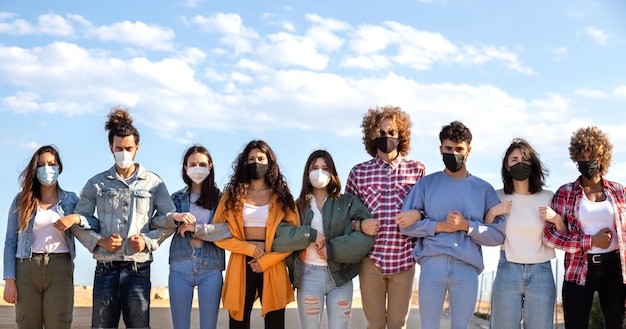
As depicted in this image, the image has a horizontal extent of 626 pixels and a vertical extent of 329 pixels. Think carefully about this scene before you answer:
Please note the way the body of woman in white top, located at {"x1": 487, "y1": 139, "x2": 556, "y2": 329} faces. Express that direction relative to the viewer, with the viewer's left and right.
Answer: facing the viewer

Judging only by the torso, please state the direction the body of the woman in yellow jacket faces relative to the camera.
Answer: toward the camera

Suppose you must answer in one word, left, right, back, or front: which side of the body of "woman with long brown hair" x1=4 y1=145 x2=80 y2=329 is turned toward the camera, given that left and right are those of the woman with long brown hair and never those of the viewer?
front

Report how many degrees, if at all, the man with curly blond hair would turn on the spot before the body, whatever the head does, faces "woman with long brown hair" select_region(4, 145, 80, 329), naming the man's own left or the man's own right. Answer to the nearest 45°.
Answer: approximately 90° to the man's own right

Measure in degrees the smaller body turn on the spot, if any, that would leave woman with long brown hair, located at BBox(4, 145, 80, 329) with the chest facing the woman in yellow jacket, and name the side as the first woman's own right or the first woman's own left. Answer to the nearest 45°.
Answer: approximately 45° to the first woman's own left

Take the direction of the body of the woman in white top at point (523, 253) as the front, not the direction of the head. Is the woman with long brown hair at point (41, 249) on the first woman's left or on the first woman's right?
on the first woman's right

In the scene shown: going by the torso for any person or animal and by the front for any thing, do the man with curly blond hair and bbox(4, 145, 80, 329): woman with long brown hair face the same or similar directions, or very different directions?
same or similar directions

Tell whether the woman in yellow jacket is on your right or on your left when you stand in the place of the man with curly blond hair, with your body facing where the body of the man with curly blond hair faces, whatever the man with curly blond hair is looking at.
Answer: on your right

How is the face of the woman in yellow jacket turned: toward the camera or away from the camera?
toward the camera

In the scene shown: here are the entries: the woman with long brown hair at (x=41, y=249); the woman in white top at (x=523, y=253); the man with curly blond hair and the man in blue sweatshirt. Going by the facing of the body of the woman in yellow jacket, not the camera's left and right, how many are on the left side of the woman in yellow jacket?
3

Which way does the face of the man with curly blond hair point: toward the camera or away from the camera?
toward the camera

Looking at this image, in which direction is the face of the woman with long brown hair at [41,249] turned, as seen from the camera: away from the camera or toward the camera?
toward the camera

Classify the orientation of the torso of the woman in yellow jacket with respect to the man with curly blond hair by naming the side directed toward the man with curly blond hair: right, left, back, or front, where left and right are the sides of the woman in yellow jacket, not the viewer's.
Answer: left

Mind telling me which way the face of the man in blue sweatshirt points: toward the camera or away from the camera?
toward the camera

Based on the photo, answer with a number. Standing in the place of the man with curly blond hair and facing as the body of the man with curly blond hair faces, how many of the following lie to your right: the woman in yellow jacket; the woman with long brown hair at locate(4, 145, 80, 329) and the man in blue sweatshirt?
2

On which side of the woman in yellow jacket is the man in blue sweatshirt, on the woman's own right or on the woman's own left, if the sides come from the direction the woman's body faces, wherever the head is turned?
on the woman's own left

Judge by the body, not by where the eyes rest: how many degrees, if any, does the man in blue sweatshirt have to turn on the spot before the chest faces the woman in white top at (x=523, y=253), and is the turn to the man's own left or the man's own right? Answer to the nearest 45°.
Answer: approximately 90° to the man's own left
